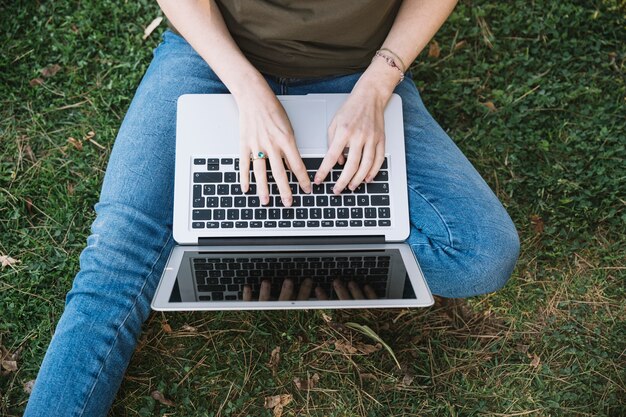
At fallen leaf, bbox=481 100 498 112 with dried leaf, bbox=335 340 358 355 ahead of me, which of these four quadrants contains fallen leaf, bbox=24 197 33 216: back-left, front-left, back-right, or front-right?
front-right

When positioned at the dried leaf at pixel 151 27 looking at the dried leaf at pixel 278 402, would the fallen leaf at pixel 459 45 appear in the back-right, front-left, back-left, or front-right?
front-left

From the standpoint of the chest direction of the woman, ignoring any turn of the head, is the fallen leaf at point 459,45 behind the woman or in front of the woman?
behind

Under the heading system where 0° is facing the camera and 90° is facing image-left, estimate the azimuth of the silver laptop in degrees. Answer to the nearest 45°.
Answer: approximately 180°

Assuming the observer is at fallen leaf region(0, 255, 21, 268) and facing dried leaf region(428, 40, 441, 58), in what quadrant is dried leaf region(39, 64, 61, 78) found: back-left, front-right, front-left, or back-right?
front-left

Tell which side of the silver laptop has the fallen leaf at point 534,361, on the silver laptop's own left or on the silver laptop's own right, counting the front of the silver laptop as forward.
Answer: on the silver laptop's own right

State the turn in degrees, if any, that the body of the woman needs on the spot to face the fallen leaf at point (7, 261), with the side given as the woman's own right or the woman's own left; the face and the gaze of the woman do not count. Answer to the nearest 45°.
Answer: approximately 90° to the woman's own right

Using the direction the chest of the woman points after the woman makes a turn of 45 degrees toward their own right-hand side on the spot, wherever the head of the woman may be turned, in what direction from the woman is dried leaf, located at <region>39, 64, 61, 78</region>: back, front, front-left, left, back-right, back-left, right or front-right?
right

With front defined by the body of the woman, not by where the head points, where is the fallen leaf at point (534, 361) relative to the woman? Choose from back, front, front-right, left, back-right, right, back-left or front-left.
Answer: left

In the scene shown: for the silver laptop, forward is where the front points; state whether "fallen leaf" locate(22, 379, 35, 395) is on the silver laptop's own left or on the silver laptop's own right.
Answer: on the silver laptop's own left

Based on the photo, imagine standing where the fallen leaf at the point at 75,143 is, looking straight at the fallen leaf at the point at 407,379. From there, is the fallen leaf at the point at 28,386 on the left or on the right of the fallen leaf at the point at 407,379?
right

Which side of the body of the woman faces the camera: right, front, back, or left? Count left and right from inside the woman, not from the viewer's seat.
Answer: front
